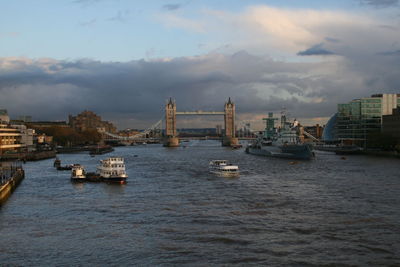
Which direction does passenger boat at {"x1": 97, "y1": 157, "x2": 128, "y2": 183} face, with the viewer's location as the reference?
facing the viewer and to the right of the viewer
